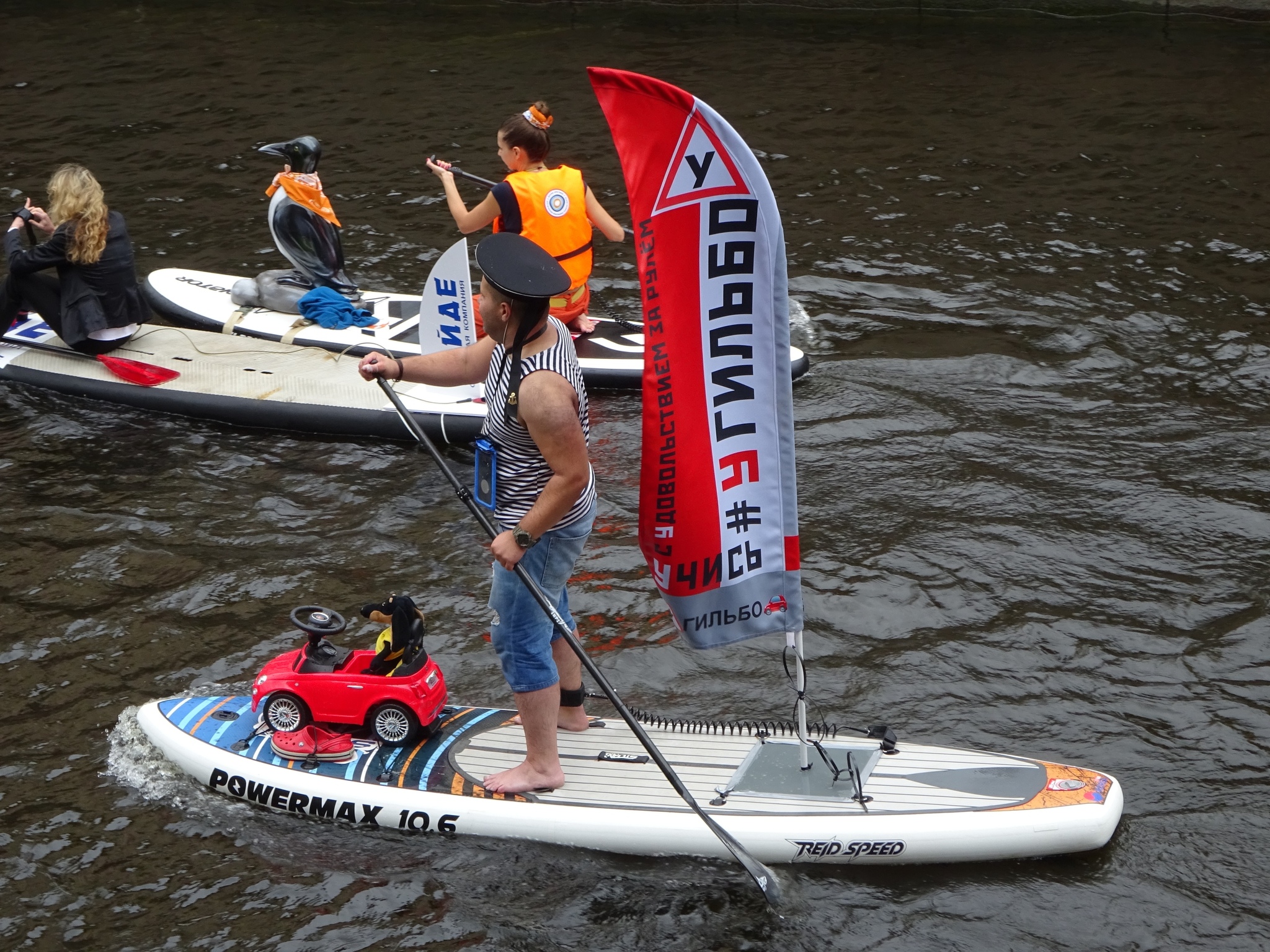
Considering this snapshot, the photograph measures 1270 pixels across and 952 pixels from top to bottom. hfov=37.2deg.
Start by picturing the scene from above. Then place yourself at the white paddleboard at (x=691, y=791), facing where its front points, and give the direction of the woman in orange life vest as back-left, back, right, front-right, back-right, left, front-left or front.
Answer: right

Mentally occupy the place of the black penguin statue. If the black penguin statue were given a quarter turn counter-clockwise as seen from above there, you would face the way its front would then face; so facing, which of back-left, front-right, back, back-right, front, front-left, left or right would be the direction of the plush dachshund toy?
front

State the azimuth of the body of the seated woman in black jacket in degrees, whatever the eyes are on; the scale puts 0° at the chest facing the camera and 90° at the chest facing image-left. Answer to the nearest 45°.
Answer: approximately 135°

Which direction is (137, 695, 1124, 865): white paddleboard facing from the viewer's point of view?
to the viewer's left

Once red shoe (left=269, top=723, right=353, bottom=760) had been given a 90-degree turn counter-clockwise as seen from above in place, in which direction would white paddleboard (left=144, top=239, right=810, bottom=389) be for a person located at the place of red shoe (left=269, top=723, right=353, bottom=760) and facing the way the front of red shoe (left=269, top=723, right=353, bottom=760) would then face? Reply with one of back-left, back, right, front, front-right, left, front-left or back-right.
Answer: back

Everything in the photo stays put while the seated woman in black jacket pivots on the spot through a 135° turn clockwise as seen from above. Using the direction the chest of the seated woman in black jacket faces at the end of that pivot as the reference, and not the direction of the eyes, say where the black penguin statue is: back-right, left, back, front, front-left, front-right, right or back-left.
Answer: front

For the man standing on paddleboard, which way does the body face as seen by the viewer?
to the viewer's left

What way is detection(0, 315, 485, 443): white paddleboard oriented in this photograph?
to the viewer's left

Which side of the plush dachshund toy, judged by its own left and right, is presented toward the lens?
left

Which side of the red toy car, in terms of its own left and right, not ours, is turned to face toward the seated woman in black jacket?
right

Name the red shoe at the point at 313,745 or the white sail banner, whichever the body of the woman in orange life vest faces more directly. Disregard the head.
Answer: the white sail banner

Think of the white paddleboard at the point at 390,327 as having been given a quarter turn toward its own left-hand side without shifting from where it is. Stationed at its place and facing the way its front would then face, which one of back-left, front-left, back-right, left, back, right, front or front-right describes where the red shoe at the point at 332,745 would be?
front
